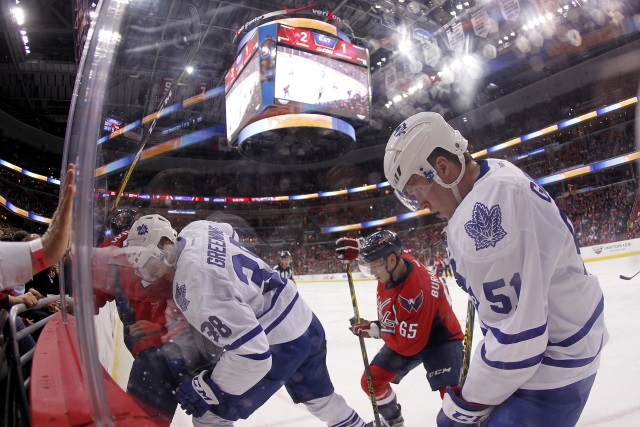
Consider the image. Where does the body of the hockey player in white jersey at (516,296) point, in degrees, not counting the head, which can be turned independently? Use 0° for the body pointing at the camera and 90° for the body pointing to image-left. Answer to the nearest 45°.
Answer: approximately 90°

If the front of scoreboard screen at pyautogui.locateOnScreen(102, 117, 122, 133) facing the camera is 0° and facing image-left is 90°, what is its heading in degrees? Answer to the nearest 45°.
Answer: approximately 315°

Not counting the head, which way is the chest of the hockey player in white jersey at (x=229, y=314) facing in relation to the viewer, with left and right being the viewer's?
facing to the left of the viewer

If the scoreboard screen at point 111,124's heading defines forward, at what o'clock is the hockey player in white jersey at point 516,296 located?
The hockey player in white jersey is roughly at 11 o'clock from the scoreboard screen.

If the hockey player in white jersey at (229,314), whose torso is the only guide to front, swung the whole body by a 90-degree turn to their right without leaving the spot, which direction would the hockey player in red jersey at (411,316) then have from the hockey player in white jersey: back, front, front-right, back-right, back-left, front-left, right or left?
front-right

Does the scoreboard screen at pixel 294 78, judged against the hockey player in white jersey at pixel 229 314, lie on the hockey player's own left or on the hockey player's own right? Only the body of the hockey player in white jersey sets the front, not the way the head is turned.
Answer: on the hockey player's own right
